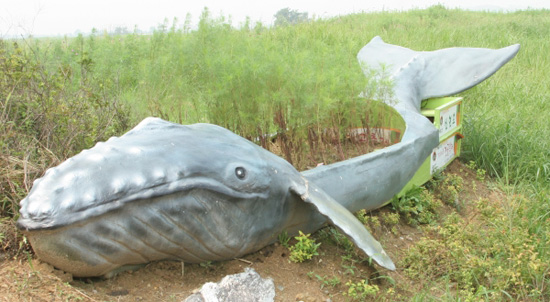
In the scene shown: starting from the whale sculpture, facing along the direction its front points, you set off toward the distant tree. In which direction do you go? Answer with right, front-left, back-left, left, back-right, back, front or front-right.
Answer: back-right

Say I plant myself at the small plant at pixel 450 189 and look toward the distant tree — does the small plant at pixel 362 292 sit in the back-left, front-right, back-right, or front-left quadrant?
back-left

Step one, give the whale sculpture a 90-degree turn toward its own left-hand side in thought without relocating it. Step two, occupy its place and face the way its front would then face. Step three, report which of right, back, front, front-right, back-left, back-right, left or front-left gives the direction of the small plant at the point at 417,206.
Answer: left

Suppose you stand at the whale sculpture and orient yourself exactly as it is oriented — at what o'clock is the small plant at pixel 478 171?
The small plant is roughly at 6 o'clock from the whale sculpture.

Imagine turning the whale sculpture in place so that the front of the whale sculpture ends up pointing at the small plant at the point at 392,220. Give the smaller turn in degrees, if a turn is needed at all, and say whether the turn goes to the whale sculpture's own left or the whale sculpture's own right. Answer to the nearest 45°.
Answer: approximately 180°

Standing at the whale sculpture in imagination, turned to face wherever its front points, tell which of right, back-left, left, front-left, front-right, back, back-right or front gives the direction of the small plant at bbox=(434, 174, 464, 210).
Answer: back

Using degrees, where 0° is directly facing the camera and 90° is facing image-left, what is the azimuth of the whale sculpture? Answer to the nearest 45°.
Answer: approximately 45°
